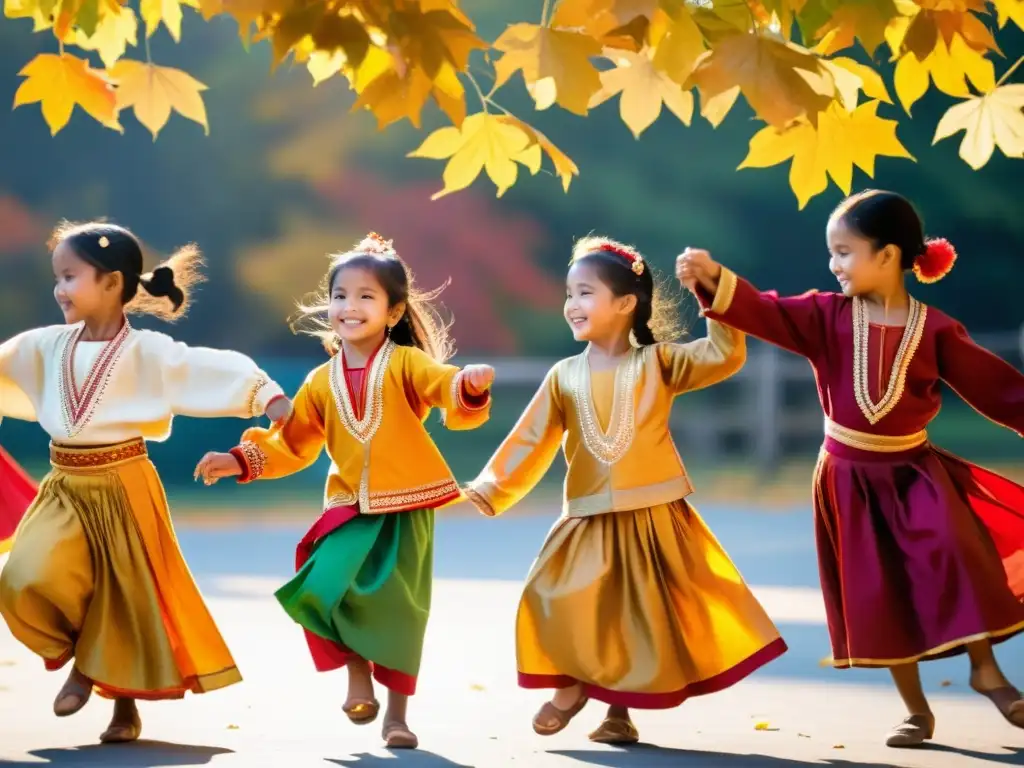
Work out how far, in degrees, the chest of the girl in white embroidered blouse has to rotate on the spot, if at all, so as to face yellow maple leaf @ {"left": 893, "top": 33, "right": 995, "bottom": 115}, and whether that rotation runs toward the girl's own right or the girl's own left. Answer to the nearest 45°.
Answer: approximately 90° to the girl's own left

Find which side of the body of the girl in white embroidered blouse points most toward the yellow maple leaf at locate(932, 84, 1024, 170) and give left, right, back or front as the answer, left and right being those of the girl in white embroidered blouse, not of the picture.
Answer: left

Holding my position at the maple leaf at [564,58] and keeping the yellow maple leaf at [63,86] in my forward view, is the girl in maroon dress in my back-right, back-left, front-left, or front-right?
back-right

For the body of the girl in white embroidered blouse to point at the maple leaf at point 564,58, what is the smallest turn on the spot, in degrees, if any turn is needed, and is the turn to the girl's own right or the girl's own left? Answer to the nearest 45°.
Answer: approximately 90° to the girl's own left

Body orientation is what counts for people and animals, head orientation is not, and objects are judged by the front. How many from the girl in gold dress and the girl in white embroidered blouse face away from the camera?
0

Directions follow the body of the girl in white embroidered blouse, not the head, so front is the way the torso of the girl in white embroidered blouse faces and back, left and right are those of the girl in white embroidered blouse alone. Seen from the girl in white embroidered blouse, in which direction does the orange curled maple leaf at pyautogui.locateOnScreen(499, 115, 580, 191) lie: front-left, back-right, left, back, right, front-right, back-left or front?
left

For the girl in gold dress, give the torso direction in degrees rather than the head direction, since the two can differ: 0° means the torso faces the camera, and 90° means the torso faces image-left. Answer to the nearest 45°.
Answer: approximately 45°

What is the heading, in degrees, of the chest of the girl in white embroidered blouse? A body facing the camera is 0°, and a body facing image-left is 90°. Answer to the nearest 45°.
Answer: approximately 45°

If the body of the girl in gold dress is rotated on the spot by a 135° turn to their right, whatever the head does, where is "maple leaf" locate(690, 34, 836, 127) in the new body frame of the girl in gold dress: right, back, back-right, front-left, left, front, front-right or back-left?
back
